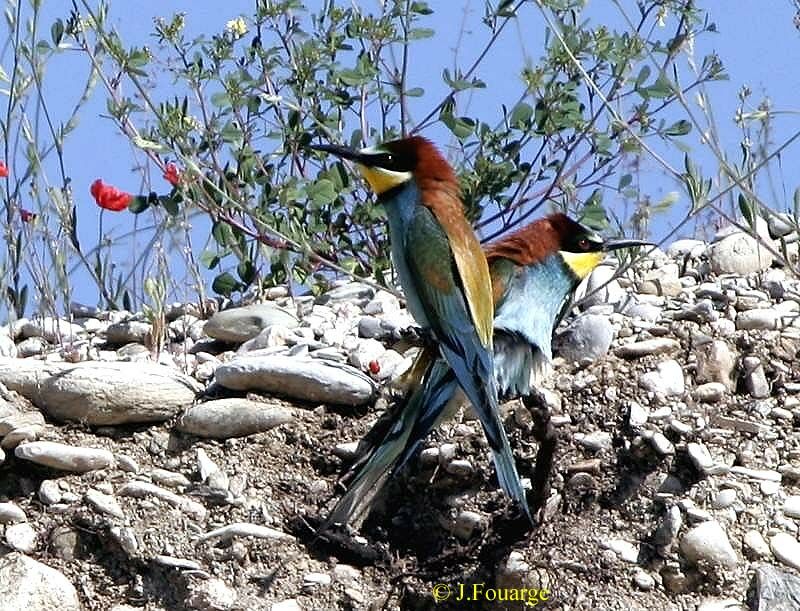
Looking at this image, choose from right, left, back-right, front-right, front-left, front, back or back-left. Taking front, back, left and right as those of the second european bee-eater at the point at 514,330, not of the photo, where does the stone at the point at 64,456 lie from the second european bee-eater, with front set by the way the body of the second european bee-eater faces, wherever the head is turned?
back

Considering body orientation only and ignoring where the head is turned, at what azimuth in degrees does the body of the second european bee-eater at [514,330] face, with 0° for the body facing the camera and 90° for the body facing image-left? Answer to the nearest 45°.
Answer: approximately 270°

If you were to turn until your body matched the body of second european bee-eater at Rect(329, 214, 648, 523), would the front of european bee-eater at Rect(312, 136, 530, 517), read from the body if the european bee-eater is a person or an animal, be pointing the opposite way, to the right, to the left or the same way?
the opposite way

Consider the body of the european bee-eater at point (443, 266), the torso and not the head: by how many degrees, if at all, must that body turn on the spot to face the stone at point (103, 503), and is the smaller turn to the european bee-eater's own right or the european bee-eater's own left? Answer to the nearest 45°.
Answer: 0° — it already faces it

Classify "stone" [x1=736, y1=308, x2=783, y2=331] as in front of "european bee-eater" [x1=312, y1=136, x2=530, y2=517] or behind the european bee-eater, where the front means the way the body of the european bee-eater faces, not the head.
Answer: behind

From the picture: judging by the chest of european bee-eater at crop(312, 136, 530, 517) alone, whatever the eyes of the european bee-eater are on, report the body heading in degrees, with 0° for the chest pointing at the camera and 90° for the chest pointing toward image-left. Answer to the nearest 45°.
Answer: approximately 90°

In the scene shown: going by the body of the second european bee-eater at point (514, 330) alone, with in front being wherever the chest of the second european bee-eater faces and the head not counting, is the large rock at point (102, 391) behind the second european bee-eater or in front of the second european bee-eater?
behind
